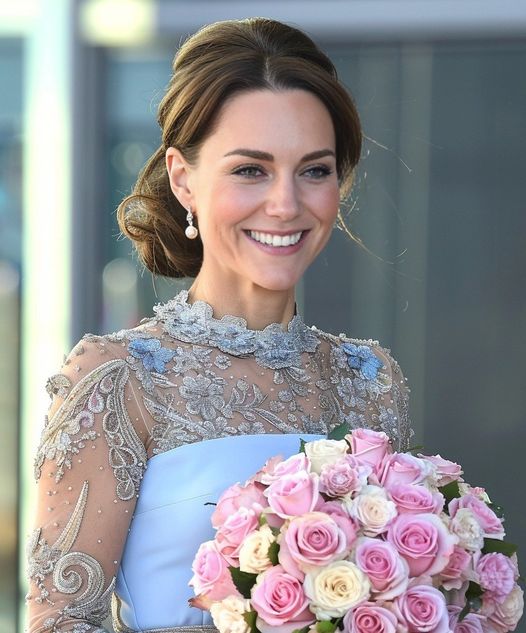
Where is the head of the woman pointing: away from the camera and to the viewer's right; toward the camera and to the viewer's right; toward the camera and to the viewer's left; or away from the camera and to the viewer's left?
toward the camera and to the viewer's right

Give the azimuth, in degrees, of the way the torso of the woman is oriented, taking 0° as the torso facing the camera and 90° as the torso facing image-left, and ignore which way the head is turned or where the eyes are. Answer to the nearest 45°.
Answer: approximately 315°

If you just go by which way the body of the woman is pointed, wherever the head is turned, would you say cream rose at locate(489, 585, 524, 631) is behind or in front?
in front

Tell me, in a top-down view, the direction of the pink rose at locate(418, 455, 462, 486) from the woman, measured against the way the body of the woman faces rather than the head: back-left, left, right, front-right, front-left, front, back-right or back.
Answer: front
